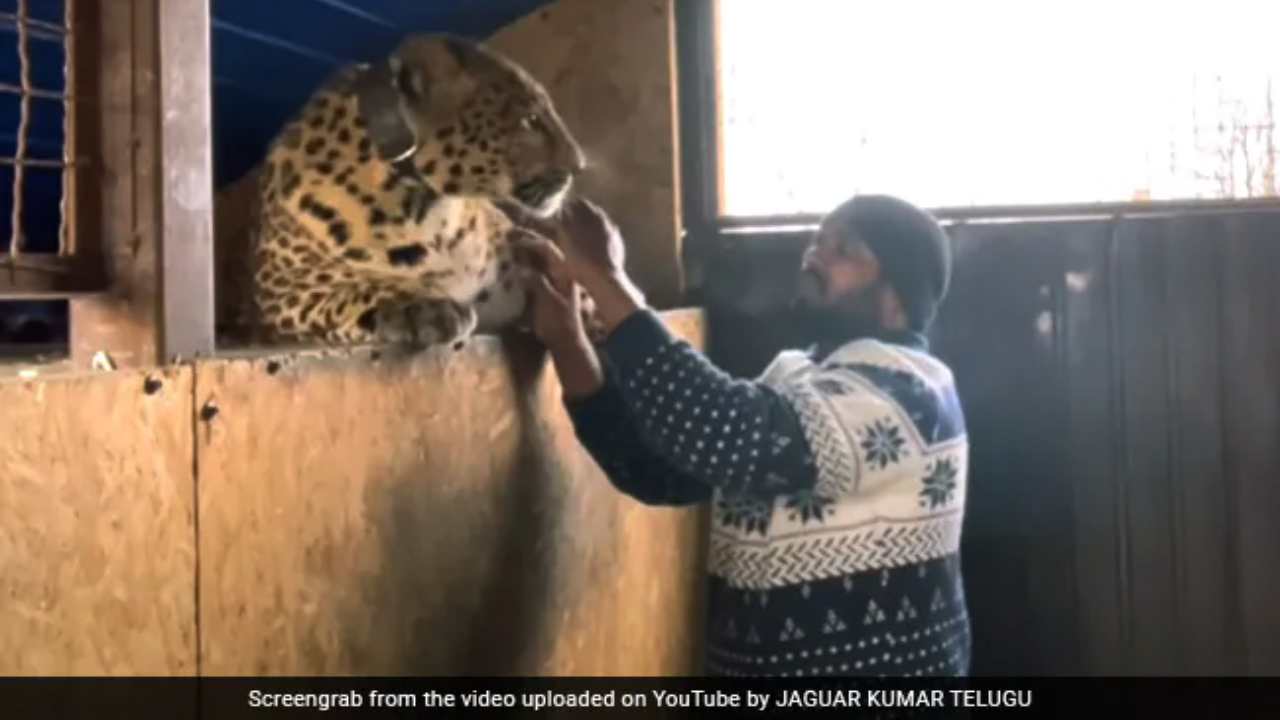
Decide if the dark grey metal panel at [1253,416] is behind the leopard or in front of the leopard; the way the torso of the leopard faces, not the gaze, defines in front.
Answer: in front

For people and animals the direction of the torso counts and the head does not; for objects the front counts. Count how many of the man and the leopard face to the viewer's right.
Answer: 1

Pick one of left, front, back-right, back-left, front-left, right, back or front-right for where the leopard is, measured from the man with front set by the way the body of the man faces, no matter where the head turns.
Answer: front

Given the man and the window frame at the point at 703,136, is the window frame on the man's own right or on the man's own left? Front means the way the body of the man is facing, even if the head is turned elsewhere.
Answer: on the man's own right

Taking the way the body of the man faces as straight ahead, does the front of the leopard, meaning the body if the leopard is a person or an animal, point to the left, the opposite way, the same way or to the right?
the opposite way

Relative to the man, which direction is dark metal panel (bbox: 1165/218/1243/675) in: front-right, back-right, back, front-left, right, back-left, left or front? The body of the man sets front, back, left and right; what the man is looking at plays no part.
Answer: back-right

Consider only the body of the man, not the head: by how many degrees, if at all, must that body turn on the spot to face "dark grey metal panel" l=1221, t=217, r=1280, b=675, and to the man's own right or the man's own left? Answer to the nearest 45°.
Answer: approximately 135° to the man's own right

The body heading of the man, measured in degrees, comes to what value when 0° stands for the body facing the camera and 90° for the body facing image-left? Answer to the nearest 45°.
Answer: approximately 90°

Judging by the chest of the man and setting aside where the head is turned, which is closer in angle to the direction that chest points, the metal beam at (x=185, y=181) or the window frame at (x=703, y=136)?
the metal beam

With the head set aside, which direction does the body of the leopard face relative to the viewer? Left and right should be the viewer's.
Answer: facing to the right of the viewer

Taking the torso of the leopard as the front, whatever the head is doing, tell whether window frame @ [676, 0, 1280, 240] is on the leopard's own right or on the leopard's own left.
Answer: on the leopard's own left

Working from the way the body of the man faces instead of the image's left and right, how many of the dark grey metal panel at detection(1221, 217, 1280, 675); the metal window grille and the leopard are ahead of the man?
2

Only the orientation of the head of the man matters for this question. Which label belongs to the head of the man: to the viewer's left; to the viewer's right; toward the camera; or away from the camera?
to the viewer's left

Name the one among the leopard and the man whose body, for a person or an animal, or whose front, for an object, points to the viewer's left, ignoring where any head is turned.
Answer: the man

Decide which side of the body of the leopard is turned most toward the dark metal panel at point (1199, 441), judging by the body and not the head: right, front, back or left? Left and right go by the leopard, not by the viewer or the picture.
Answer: front

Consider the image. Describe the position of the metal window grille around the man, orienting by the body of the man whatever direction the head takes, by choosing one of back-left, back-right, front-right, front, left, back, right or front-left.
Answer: front
